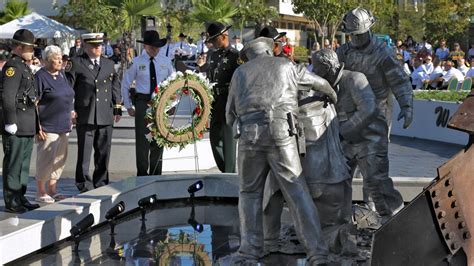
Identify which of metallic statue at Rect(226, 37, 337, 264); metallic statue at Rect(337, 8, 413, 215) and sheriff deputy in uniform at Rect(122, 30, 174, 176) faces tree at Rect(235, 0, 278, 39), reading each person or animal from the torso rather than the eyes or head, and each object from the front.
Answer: metallic statue at Rect(226, 37, 337, 264)

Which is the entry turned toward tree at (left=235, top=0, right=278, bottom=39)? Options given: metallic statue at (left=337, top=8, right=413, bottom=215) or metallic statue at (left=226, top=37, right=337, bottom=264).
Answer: metallic statue at (left=226, top=37, right=337, bottom=264)

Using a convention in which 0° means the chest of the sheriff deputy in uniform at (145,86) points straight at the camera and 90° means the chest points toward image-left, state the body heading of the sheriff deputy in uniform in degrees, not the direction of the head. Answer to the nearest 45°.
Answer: approximately 0°

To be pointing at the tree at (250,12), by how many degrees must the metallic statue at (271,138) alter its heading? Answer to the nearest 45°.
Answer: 0° — it already faces it

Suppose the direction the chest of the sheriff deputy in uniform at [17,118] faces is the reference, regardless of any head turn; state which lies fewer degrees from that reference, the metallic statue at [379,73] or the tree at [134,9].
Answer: the metallic statue

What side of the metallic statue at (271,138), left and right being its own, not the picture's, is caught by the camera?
back

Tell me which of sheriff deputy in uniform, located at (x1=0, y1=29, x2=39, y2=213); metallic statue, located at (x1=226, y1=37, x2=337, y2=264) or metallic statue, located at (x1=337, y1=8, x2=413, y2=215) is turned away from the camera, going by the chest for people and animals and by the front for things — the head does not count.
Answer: metallic statue, located at (x1=226, y1=37, x2=337, y2=264)

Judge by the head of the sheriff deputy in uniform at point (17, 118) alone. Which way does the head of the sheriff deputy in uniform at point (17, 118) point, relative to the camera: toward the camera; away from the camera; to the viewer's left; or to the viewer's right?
to the viewer's right

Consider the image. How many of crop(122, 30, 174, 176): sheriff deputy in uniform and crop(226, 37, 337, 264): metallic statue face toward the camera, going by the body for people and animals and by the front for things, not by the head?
1

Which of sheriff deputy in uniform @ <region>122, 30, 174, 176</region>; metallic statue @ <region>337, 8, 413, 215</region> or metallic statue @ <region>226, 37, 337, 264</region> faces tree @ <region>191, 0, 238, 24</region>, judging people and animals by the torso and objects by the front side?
metallic statue @ <region>226, 37, 337, 264</region>

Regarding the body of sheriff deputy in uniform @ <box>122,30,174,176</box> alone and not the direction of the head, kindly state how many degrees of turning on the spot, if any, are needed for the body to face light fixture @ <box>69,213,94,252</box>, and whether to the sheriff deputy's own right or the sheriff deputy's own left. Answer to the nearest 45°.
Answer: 0° — they already face it
